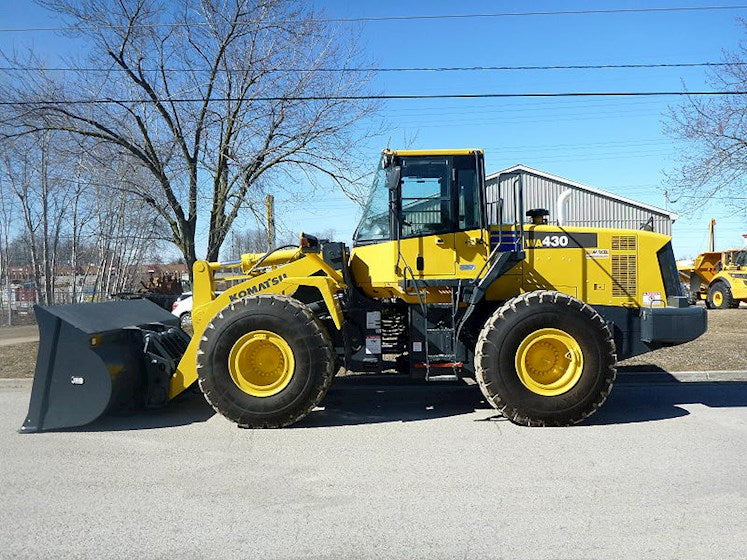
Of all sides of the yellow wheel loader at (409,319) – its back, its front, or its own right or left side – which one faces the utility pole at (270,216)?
right

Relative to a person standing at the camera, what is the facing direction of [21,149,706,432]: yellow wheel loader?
facing to the left of the viewer

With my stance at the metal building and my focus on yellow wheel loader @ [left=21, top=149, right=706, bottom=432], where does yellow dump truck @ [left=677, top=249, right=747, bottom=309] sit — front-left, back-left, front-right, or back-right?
front-left

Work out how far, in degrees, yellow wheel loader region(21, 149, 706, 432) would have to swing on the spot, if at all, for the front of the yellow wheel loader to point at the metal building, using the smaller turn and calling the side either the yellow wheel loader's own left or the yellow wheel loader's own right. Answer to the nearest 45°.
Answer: approximately 135° to the yellow wheel loader's own right

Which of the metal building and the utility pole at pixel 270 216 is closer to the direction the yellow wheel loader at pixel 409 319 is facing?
the utility pole

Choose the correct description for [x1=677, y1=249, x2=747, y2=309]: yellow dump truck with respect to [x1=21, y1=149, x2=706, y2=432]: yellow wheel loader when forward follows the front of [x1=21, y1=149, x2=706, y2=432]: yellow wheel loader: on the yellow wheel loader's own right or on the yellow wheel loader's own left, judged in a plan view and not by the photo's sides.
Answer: on the yellow wheel loader's own right

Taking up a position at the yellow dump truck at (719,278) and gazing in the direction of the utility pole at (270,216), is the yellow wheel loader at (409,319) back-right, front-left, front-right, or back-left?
front-left

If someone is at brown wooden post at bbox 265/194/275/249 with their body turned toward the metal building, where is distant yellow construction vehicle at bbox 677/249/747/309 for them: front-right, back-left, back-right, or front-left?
front-right

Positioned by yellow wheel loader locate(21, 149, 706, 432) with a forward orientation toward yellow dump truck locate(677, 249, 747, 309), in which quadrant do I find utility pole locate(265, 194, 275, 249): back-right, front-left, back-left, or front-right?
front-left
